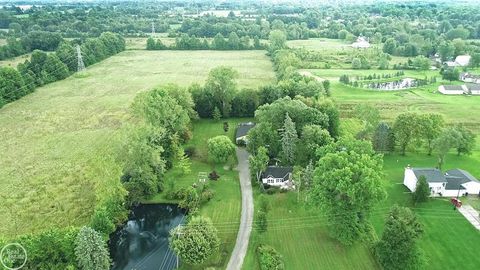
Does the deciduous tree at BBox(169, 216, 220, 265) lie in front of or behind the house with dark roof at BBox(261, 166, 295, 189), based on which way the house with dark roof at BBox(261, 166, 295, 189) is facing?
in front

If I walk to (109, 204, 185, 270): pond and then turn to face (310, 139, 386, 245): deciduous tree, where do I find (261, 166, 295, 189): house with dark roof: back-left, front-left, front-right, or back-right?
front-left

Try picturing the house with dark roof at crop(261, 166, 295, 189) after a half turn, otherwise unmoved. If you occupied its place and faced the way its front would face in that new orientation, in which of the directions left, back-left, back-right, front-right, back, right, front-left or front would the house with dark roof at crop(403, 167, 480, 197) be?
right

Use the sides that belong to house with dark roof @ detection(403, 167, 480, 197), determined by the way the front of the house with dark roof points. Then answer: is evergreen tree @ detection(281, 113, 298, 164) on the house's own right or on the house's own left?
on the house's own right

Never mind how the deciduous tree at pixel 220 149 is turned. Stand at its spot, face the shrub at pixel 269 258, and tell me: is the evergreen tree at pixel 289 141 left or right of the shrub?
left

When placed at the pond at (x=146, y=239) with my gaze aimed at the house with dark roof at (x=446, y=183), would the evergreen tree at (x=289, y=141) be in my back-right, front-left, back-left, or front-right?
front-left

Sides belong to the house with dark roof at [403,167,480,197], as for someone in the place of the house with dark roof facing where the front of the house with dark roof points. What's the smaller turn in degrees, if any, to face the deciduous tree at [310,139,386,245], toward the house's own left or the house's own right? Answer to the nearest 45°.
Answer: approximately 45° to the house's own right

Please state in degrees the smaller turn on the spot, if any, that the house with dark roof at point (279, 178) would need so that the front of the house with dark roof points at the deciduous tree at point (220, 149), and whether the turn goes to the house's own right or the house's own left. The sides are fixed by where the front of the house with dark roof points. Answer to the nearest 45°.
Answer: approximately 135° to the house's own right

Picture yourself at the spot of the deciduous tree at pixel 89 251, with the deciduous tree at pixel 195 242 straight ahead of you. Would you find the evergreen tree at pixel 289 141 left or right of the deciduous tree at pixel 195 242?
left

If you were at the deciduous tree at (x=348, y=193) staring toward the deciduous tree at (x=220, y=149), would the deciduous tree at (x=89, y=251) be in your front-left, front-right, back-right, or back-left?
front-left

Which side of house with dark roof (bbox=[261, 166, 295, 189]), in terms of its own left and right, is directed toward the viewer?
front

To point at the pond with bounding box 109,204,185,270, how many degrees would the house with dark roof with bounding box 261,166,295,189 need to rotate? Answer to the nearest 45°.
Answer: approximately 45° to its right

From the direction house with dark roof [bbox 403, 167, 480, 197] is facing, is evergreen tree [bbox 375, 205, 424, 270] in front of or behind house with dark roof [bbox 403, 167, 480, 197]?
in front

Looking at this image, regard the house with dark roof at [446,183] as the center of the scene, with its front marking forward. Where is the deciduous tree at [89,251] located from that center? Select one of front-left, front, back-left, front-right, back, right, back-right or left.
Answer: front-right

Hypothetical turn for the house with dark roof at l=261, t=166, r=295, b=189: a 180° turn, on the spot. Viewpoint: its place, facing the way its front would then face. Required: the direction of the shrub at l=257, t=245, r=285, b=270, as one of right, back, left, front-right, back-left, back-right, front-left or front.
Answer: back

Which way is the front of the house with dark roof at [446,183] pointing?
toward the camera
